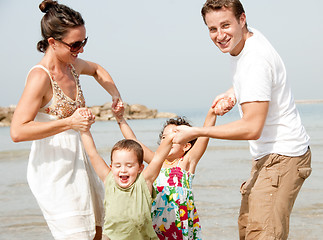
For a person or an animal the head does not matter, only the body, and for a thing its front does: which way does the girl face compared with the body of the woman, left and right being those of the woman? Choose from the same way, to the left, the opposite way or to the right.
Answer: to the right

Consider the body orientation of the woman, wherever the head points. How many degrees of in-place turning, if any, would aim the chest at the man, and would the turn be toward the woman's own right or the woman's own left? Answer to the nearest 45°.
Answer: approximately 45° to the woman's own left

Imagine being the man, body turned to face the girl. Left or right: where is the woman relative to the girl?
left

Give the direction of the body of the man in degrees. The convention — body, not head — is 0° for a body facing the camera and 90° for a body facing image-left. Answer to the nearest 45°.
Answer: approximately 90°

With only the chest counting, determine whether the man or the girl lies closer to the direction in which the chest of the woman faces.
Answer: the man

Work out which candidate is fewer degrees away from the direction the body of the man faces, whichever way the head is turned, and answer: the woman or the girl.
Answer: the woman

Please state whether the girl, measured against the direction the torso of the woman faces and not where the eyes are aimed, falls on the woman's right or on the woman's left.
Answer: on the woman's left

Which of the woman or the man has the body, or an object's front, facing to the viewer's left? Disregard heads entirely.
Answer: the man

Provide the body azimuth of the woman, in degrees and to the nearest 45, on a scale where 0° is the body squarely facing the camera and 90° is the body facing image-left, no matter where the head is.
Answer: approximately 315°

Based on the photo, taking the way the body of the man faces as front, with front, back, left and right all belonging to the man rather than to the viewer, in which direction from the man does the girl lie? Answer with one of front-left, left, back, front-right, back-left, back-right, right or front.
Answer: front-right

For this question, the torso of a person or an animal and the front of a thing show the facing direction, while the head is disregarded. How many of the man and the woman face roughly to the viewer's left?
1

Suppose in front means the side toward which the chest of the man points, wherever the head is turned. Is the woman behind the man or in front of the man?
in front

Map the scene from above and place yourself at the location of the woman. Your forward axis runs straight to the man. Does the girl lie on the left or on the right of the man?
left

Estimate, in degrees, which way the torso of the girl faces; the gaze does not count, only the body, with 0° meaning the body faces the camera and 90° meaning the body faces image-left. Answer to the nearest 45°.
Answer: approximately 45°

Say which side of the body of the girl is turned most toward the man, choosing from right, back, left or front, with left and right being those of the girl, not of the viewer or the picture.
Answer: left
